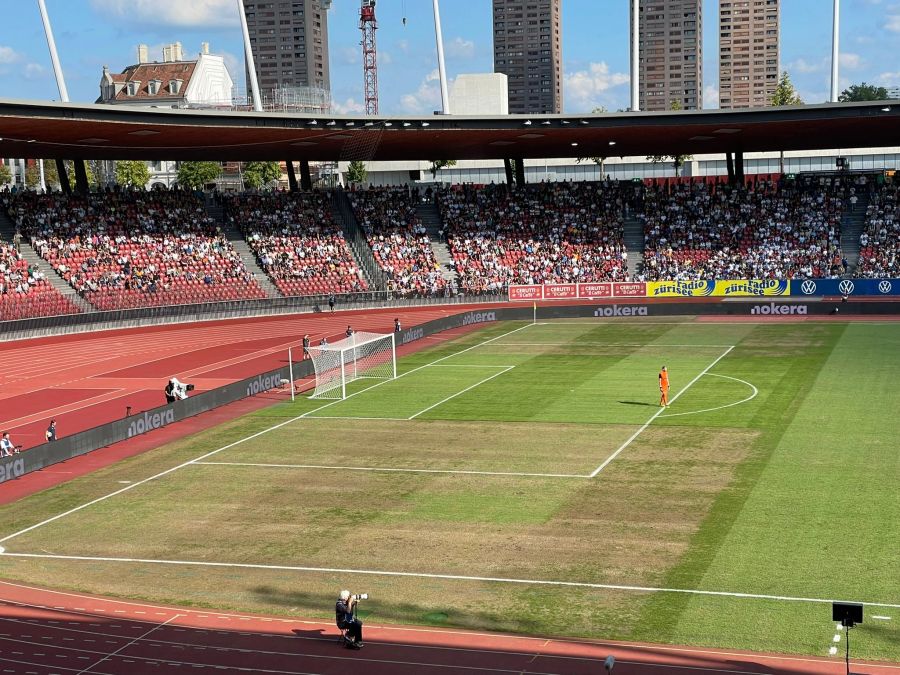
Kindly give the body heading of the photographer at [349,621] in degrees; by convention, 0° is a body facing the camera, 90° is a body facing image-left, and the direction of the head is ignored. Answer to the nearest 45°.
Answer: approximately 270°

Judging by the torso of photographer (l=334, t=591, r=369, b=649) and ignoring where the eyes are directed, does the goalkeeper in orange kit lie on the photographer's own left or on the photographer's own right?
on the photographer's own left

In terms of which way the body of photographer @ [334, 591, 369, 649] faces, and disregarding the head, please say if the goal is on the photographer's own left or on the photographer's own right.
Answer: on the photographer's own left
